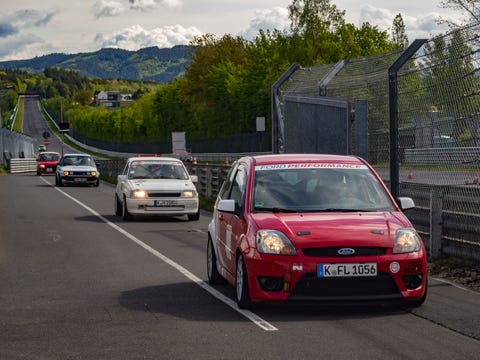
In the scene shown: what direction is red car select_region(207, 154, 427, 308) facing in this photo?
toward the camera

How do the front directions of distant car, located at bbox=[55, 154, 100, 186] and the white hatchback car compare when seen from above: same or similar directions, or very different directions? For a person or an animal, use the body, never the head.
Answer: same or similar directions

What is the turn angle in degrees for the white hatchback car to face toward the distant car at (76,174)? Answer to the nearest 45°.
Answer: approximately 180°

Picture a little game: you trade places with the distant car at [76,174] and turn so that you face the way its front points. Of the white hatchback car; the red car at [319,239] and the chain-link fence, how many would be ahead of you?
3

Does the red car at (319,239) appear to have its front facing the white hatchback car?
no

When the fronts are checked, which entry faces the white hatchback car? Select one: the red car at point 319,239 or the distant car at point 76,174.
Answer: the distant car

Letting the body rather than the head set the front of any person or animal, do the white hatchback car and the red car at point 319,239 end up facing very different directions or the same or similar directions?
same or similar directions

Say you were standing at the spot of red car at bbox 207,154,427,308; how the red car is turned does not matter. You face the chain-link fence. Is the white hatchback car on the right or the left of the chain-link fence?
left

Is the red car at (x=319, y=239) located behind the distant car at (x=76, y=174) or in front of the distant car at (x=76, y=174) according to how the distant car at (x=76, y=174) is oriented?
in front

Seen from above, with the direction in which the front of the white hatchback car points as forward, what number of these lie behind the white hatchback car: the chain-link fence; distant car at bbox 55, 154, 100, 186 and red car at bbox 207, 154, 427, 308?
1

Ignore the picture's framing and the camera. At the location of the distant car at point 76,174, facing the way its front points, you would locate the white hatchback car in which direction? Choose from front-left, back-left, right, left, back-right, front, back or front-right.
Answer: front

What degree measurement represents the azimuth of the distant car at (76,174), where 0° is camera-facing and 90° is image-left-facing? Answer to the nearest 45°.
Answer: approximately 0°

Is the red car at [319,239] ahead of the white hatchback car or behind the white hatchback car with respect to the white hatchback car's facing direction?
ahead

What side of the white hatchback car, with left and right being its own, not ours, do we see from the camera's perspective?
front

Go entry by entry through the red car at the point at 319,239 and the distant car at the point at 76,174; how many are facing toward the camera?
2

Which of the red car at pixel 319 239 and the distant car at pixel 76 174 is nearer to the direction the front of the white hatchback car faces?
the red car

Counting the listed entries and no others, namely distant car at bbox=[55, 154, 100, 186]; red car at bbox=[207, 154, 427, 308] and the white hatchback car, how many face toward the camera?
3

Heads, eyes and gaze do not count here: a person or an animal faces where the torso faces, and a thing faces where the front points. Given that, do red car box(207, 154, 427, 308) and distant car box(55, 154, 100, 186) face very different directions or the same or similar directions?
same or similar directions
